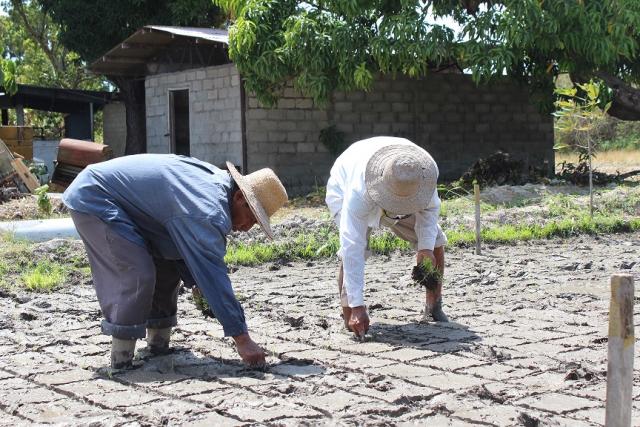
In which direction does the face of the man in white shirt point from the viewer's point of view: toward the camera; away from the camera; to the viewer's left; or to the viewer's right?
toward the camera

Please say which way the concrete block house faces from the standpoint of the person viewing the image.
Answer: facing the viewer and to the left of the viewer

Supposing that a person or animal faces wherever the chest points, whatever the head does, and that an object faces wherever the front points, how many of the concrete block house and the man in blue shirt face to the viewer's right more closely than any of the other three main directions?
1

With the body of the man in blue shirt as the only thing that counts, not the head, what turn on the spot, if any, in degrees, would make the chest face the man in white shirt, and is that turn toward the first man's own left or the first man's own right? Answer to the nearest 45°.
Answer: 0° — they already face them

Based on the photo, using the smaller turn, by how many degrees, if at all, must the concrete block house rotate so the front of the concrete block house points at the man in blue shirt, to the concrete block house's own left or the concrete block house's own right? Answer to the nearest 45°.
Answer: approximately 45° to the concrete block house's own left

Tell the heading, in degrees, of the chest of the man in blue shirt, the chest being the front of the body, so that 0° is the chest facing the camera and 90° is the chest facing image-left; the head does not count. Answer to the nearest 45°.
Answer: approximately 270°

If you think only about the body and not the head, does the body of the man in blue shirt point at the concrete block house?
no

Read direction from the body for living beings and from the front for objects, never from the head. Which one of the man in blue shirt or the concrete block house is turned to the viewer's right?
the man in blue shirt

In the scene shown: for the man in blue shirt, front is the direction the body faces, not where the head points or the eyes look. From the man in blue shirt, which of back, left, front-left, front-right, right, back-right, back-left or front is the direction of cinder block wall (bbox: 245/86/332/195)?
left

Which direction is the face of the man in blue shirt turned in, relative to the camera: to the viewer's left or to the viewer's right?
to the viewer's right

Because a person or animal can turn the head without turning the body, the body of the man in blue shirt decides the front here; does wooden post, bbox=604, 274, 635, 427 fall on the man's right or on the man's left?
on the man's right

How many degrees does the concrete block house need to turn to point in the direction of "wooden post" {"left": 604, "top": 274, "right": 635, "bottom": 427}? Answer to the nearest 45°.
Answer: approximately 45° to its left

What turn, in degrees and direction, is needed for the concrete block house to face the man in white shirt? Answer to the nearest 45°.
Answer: approximately 45° to its left
